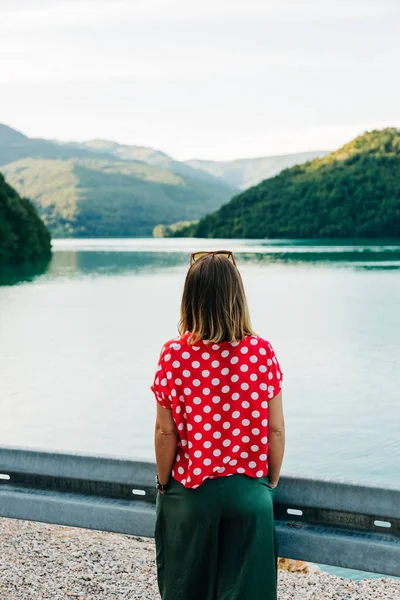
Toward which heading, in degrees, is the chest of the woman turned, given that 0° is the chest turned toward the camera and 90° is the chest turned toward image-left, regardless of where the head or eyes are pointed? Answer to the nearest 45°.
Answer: approximately 180°

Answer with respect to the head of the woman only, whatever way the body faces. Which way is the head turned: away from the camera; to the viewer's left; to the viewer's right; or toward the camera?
away from the camera
